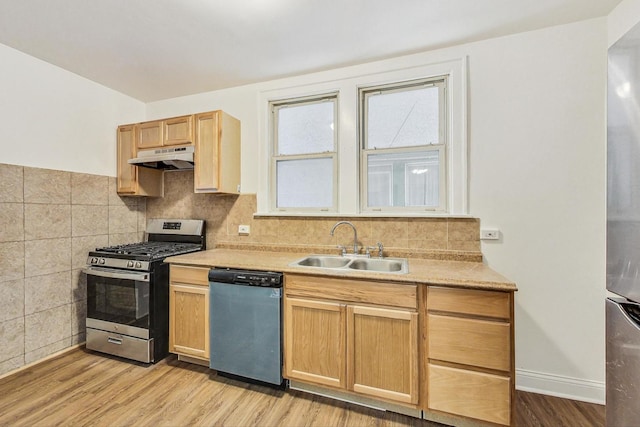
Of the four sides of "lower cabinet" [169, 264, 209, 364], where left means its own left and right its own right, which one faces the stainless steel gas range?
right

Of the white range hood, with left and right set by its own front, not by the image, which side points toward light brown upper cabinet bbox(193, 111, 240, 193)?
left

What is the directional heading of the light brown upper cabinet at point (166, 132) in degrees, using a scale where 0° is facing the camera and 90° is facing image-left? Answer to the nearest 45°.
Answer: approximately 45°

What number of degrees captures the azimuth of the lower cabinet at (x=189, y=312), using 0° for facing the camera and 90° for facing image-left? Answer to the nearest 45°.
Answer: approximately 45°

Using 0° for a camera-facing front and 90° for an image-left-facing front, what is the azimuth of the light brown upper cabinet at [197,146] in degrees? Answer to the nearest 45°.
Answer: approximately 45°
